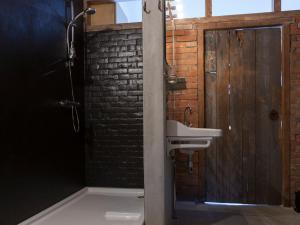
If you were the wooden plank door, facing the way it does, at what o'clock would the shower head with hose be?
The shower head with hose is roughly at 2 o'clock from the wooden plank door.

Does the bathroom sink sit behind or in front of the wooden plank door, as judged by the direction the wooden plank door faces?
in front

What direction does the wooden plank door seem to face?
toward the camera

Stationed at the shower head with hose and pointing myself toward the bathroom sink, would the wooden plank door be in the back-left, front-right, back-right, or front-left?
front-left

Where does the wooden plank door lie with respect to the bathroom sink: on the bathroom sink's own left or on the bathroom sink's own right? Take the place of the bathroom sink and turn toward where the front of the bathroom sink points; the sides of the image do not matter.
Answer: on the bathroom sink's own left
